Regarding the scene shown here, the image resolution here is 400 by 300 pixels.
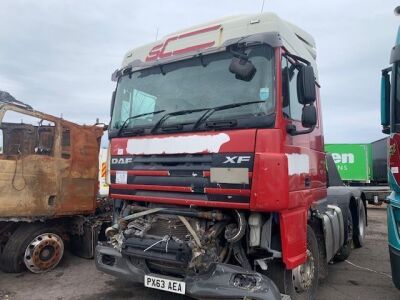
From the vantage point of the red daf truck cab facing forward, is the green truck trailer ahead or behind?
behind

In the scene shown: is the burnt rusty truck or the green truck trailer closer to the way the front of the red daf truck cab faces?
the burnt rusty truck

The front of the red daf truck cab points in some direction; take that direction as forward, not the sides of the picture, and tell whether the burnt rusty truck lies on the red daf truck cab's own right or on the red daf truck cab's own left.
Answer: on the red daf truck cab's own right

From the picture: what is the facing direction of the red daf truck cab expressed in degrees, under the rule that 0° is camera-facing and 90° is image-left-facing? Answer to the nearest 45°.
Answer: approximately 45°
